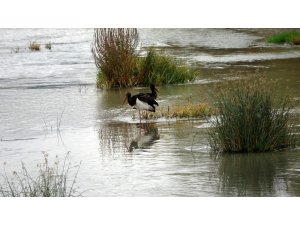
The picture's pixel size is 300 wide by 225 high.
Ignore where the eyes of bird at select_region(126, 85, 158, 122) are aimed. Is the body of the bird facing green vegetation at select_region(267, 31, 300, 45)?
no

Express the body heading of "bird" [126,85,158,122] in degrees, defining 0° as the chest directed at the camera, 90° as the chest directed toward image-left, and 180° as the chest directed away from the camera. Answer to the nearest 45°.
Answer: approximately 90°

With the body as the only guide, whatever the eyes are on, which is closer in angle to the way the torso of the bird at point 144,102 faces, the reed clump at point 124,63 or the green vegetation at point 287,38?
the reed clump

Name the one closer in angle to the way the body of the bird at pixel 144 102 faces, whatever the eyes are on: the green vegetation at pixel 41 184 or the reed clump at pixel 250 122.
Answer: the green vegetation

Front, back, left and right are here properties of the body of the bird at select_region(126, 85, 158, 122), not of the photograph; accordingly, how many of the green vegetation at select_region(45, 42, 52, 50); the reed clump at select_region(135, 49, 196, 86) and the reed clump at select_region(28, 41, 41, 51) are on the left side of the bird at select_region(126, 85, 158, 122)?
0

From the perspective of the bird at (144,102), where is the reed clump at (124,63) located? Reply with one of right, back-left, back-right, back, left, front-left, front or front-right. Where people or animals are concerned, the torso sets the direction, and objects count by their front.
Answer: right

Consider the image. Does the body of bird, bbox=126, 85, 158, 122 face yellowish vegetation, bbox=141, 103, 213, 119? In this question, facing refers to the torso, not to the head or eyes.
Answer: no

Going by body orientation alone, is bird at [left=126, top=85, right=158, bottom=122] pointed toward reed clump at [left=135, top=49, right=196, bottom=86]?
no

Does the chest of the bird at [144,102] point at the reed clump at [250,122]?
no

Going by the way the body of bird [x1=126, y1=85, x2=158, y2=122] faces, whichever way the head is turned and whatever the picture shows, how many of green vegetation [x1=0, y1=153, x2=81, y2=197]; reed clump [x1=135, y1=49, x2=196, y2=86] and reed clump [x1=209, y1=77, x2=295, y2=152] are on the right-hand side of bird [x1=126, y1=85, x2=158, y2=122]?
1

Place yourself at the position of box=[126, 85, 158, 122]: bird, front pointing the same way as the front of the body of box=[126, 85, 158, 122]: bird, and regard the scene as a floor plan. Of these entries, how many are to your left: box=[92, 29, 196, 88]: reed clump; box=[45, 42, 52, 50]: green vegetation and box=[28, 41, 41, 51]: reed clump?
0

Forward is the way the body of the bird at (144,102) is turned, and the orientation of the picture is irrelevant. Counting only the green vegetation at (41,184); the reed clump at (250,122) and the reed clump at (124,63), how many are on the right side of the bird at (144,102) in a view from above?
1

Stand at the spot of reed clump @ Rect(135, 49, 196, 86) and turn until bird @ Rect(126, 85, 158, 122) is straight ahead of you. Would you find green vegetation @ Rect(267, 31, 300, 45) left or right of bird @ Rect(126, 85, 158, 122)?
left

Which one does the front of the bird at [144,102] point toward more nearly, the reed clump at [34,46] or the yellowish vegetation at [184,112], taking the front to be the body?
the reed clump
